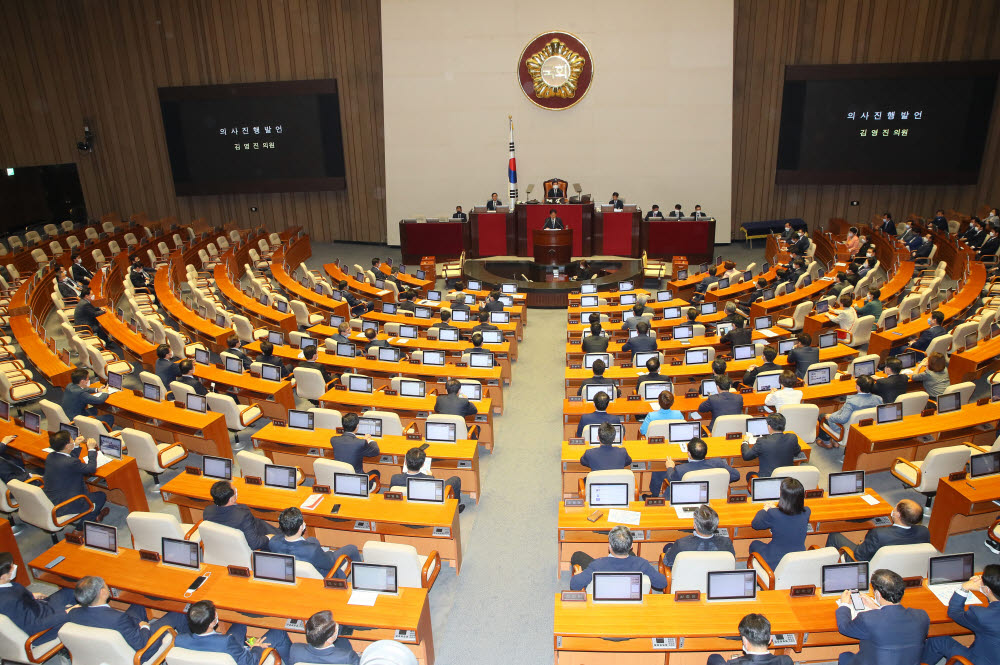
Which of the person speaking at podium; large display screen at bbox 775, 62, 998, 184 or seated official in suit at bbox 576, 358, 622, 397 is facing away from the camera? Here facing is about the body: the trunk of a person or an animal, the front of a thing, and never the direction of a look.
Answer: the seated official in suit

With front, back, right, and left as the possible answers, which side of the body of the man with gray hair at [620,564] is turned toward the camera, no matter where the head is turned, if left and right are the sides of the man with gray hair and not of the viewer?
back

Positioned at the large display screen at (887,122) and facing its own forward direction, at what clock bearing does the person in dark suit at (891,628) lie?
The person in dark suit is roughly at 12 o'clock from the large display screen.

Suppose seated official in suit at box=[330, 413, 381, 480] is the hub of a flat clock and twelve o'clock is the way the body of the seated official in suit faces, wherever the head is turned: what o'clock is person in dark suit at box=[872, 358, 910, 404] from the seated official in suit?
The person in dark suit is roughly at 3 o'clock from the seated official in suit.

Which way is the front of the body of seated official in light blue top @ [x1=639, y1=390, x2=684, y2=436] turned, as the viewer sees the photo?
away from the camera

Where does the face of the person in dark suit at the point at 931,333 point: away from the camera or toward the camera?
away from the camera

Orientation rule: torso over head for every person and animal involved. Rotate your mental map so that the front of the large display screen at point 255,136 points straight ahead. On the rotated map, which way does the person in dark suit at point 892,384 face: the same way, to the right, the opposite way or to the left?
the opposite way

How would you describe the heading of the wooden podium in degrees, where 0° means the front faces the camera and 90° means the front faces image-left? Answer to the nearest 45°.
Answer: approximately 0°

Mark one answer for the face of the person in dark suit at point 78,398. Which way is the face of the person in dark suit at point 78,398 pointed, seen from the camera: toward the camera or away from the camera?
away from the camera

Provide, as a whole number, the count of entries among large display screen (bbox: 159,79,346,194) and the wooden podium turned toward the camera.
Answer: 2

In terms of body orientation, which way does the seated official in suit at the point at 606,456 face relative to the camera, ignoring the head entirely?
away from the camera

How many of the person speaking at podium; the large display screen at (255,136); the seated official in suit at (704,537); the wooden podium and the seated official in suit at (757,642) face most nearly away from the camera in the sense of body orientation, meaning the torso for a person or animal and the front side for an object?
2

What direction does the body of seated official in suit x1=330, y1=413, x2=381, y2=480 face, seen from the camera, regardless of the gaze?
away from the camera

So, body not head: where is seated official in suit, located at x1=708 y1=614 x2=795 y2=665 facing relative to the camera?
away from the camera

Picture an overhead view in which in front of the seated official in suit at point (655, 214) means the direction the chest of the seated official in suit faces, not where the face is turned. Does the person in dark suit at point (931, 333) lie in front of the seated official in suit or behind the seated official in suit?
in front
